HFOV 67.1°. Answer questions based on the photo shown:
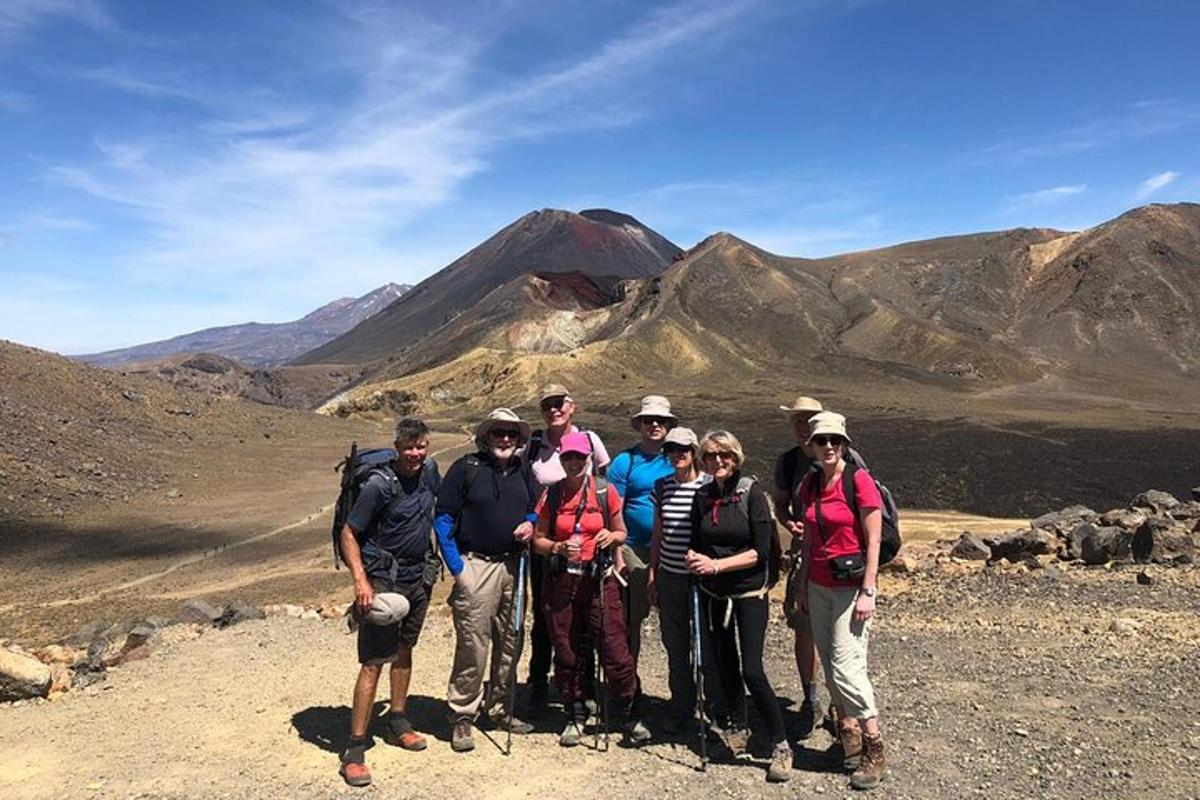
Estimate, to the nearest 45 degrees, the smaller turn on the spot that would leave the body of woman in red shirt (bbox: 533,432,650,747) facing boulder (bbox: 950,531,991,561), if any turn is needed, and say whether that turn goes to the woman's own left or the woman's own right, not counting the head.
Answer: approximately 135° to the woman's own left

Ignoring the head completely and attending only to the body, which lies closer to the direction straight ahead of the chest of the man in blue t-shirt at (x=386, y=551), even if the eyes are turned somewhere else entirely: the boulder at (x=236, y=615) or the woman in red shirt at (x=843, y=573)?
the woman in red shirt

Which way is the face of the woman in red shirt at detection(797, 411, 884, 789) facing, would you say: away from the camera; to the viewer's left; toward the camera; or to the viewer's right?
toward the camera

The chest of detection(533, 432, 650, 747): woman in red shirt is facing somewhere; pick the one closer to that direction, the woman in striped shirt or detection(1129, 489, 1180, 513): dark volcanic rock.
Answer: the woman in striped shirt

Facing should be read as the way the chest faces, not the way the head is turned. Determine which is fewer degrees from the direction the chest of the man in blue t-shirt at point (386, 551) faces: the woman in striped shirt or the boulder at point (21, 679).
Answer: the woman in striped shirt

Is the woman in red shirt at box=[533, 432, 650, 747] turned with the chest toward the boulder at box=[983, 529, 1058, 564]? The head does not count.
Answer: no

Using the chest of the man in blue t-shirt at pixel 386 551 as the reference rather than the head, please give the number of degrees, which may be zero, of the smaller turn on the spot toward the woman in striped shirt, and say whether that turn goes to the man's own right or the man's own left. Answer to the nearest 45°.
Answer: approximately 45° to the man's own left

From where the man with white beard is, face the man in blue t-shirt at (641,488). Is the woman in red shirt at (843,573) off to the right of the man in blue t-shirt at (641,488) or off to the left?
right

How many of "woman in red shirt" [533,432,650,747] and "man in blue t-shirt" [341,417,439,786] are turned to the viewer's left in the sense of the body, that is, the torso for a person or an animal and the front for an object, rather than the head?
0

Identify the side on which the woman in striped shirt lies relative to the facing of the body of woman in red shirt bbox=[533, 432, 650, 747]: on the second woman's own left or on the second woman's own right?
on the second woman's own left

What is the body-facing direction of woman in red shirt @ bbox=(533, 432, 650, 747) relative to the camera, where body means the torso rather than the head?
toward the camera

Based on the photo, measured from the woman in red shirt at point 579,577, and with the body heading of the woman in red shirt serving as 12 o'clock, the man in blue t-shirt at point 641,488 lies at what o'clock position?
The man in blue t-shirt is roughly at 8 o'clock from the woman in red shirt.

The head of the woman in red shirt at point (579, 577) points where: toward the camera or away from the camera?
toward the camera

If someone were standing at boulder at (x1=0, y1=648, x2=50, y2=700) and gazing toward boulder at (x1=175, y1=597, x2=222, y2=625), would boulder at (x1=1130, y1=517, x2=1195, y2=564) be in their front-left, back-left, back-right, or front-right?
front-right

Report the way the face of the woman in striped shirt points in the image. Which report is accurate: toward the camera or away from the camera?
toward the camera

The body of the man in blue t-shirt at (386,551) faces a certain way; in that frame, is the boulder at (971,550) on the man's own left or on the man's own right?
on the man's own left

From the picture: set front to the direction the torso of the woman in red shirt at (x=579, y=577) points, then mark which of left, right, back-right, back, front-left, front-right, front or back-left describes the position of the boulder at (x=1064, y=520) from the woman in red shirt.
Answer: back-left

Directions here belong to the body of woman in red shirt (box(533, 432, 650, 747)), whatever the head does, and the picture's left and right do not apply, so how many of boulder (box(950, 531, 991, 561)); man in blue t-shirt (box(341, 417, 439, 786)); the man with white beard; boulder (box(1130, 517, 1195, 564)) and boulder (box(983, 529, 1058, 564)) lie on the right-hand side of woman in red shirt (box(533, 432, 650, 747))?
2

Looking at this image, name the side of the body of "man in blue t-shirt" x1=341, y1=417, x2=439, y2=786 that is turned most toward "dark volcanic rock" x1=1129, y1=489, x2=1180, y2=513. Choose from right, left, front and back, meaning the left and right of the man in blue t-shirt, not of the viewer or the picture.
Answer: left
